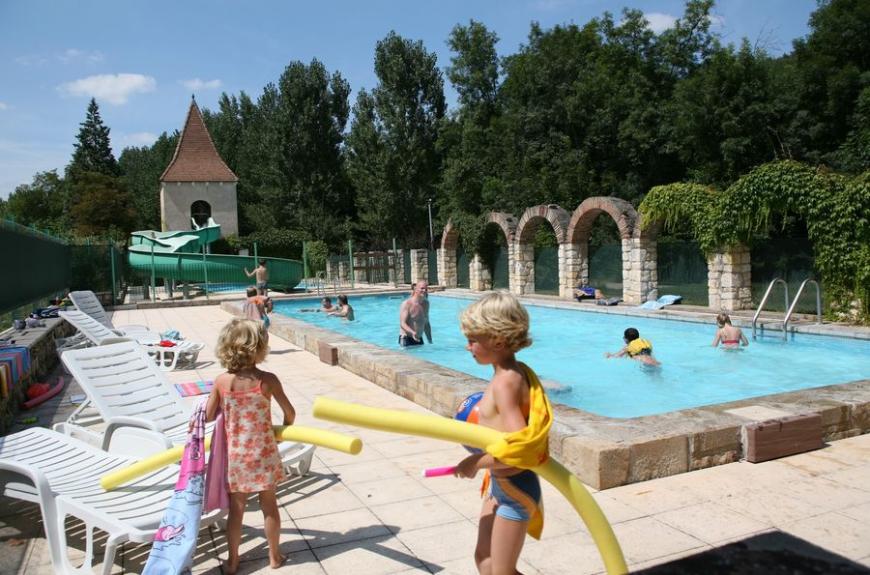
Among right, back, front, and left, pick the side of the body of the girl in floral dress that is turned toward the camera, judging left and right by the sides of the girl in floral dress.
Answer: back

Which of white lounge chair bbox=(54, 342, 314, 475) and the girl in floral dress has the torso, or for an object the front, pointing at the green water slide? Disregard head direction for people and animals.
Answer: the girl in floral dress

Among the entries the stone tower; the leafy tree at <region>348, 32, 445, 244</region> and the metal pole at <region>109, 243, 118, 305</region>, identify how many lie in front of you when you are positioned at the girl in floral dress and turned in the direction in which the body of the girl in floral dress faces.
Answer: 3

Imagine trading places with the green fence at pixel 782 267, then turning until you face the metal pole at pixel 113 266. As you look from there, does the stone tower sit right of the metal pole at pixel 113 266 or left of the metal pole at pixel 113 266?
right

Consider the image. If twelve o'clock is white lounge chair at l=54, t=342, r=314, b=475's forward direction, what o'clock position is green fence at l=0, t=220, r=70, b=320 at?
The green fence is roughly at 7 o'clock from the white lounge chair.

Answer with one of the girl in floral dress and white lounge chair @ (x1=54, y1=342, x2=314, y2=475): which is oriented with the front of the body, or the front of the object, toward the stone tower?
the girl in floral dress
